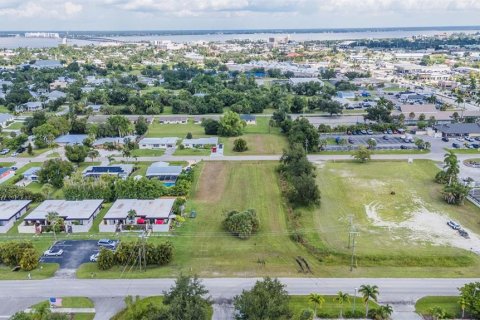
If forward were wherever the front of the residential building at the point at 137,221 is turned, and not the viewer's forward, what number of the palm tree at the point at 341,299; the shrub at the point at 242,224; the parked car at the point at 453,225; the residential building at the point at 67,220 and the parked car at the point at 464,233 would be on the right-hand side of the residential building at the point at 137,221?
1

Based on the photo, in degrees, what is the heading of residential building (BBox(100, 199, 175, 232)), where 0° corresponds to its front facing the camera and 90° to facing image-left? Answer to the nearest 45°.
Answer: approximately 0°

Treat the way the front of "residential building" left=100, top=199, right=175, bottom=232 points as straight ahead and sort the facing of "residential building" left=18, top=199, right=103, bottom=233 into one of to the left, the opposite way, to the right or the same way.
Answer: the same way

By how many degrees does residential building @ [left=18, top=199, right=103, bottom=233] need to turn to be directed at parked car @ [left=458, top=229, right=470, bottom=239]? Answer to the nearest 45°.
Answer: approximately 45° to its left

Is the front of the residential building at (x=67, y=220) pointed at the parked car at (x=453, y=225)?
no

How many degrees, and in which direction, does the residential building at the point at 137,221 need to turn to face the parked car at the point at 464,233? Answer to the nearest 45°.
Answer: approximately 90° to its left

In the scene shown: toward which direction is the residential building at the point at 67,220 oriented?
toward the camera

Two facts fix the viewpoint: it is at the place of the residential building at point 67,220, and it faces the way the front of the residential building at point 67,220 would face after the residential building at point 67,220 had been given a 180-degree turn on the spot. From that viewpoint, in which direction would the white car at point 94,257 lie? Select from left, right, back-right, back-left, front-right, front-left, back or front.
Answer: back

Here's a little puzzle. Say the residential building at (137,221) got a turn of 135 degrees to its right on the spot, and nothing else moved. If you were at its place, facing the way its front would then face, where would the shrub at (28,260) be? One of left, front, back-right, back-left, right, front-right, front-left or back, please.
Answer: left

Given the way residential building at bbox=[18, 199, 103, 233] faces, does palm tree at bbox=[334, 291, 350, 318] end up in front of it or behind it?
in front

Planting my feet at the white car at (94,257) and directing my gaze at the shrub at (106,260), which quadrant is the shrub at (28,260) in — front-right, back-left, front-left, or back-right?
back-right

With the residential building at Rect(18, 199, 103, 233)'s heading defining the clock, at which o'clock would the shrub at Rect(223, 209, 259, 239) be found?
The shrub is roughly at 10 o'clock from the residential building.

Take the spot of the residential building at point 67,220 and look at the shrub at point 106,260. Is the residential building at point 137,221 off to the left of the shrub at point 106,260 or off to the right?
left

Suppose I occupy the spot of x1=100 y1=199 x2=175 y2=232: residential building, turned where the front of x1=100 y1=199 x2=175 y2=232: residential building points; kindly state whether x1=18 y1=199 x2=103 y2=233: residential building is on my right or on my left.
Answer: on my right

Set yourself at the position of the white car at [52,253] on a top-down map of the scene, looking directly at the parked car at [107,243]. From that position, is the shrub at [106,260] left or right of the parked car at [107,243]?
right

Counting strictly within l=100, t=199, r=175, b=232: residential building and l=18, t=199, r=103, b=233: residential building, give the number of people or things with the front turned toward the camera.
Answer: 2

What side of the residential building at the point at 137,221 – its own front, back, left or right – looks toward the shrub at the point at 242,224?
left

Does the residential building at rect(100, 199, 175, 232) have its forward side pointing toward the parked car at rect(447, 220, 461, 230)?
no
